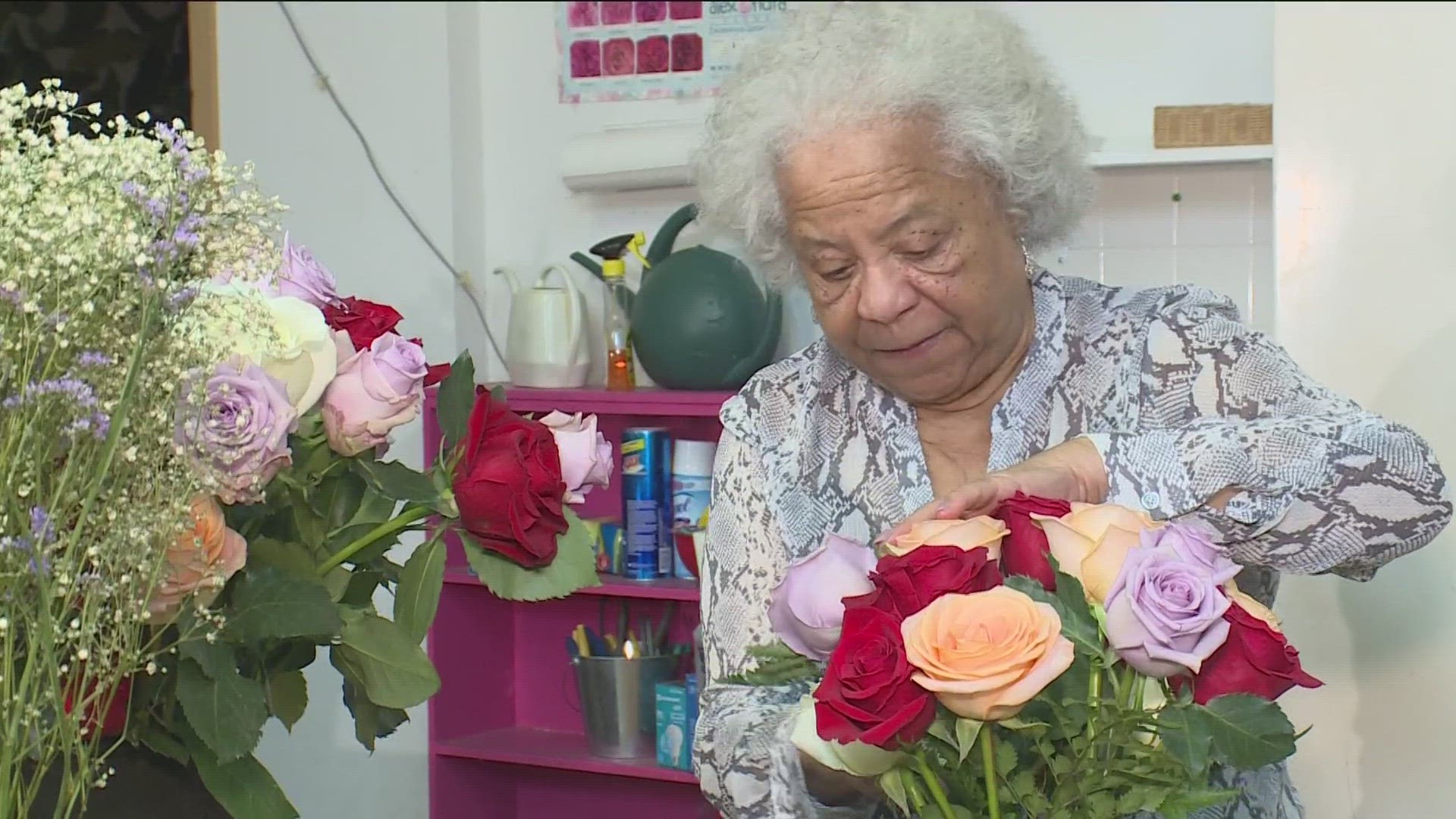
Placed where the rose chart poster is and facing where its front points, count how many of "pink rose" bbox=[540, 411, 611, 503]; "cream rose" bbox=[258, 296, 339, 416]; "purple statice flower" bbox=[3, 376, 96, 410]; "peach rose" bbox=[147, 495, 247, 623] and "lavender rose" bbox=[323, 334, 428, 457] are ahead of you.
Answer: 5

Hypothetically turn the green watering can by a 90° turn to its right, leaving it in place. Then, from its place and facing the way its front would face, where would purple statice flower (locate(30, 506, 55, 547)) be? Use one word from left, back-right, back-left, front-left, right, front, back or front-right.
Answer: back

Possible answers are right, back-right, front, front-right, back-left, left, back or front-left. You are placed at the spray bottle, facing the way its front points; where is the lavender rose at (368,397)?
right

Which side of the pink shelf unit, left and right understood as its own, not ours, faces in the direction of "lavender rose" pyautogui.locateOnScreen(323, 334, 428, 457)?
front

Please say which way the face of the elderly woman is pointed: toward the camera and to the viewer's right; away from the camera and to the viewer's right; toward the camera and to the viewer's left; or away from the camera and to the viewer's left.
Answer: toward the camera and to the viewer's left

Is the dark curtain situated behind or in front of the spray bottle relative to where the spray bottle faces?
behind

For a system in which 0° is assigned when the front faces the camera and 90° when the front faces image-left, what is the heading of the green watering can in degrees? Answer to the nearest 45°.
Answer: approximately 90°

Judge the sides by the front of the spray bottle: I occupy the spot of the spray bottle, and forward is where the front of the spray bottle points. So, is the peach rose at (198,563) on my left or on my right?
on my right

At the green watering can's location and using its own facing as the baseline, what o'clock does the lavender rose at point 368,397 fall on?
The lavender rose is roughly at 9 o'clock from the green watering can.
